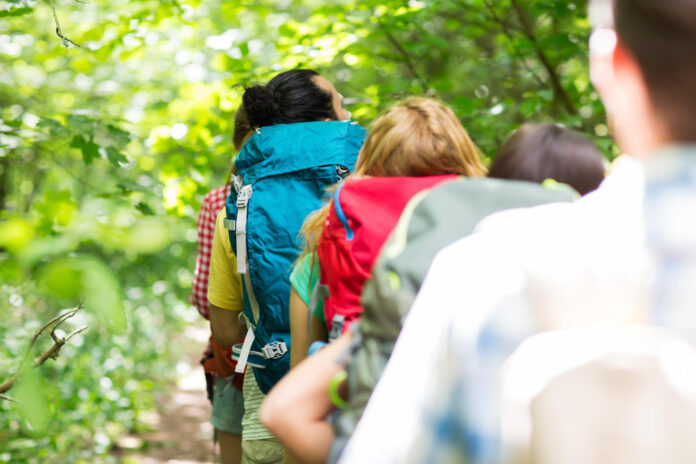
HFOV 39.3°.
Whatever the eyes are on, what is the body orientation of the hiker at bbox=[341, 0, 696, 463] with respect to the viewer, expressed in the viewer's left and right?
facing away from the viewer and to the left of the viewer

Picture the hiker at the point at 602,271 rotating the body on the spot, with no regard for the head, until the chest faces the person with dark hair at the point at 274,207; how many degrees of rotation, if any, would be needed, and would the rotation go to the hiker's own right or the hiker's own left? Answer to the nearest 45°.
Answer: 0° — they already face them

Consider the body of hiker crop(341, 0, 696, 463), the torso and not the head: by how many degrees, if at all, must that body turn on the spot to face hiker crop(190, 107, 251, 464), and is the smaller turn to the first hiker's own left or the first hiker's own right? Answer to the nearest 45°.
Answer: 0° — they already face them

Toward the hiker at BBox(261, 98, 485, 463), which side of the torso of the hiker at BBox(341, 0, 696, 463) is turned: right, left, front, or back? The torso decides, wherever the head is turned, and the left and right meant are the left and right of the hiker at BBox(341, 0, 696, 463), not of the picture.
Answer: front
